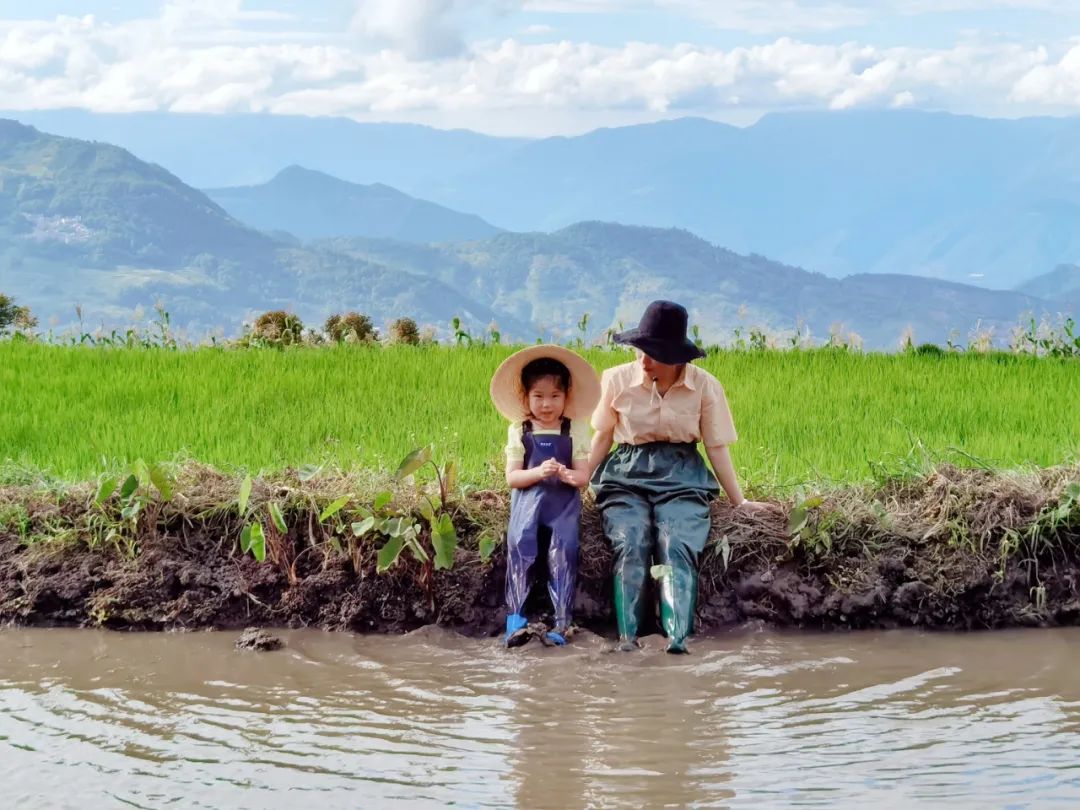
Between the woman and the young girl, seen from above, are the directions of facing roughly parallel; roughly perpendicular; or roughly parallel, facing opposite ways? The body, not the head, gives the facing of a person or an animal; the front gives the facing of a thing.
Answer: roughly parallel

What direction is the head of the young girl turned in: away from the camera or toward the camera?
toward the camera

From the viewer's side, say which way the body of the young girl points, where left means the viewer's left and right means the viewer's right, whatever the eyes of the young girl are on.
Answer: facing the viewer

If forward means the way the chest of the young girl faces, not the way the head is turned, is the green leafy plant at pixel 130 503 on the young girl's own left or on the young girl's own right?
on the young girl's own right

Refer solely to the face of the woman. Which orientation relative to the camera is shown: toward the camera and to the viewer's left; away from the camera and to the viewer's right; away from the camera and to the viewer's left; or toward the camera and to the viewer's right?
toward the camera and to the viewer's left

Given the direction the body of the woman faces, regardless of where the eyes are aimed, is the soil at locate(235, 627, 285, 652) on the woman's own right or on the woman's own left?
on the woman's own right

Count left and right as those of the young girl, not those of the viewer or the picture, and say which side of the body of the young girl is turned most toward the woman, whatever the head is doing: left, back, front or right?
left

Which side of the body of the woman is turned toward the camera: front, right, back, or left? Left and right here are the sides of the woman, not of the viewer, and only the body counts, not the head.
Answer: front

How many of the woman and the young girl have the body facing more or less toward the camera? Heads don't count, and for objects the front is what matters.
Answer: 2

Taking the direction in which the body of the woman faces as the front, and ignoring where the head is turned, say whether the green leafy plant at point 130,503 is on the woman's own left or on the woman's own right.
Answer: on the woman's own right

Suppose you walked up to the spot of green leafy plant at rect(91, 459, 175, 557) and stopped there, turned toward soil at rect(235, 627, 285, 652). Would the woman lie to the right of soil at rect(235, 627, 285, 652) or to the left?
left

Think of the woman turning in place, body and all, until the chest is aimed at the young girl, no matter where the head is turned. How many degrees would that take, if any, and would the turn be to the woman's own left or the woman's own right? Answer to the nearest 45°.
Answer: approximately 90° to the woman's own right
